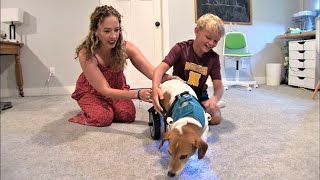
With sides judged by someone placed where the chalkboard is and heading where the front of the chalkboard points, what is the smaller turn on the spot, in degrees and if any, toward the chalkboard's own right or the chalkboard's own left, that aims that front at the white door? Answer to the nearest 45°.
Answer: approximately 135° to the chalkboard's own right

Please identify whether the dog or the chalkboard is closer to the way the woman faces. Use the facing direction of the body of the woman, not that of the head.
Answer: the dog

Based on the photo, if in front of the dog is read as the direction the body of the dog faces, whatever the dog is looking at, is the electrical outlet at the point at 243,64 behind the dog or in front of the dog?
behind

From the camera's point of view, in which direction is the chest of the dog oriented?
toward the camera

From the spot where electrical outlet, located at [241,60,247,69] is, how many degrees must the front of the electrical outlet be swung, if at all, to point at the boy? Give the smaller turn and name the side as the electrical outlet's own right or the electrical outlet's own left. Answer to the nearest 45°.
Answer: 0° — it already faces them

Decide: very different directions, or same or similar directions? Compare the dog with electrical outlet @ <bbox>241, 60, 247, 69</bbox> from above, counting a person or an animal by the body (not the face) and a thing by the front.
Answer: same or similar directions

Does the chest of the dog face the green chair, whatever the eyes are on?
no

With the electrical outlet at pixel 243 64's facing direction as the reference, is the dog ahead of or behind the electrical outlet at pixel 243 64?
ahead

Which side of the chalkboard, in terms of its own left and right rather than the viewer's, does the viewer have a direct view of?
front

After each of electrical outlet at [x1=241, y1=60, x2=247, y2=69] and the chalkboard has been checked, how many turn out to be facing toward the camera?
2

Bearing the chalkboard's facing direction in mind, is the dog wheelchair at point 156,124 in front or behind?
in front

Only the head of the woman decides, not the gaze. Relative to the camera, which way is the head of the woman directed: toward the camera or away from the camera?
toward the camera

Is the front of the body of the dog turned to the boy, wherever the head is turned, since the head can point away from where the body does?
no

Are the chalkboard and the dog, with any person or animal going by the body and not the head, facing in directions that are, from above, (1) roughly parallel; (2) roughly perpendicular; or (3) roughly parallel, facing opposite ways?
roughly parallel

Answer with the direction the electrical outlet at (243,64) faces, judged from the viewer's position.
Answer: facing the viewer
